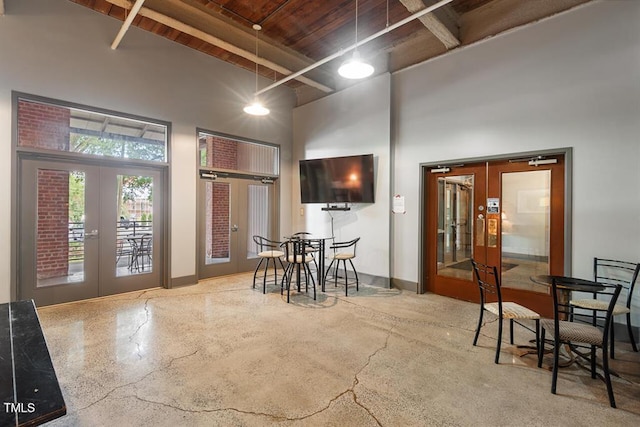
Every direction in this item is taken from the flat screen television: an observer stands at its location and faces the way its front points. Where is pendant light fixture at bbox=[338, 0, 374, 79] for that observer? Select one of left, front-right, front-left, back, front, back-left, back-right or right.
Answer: front-left

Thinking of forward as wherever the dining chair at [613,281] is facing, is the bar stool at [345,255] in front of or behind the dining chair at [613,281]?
in front

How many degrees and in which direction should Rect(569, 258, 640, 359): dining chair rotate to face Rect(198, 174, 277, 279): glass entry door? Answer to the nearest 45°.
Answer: approximately 45° to its right

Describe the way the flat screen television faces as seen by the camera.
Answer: facing the viewer and to the left of the viewer

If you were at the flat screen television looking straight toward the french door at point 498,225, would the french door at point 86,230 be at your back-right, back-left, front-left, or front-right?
back-right

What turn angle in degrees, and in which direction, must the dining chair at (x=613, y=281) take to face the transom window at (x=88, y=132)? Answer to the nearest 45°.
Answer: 0° — it already faces it

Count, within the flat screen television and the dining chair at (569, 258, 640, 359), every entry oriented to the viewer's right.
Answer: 0

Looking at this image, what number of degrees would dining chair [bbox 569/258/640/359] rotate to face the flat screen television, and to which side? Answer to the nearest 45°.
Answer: approximately 45° to its right

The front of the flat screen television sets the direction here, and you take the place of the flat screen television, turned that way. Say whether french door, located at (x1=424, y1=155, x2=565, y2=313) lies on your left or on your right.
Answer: on your left

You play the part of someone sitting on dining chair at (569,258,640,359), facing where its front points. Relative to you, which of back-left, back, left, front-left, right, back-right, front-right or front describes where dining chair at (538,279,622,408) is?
front-left

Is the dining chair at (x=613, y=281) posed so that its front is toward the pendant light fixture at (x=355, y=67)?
yes

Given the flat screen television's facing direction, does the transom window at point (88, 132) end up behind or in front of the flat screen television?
in front

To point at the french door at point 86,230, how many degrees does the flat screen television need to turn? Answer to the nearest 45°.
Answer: approximately 45° to its right

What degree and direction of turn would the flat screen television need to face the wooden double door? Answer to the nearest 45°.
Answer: approximately 90° to its left

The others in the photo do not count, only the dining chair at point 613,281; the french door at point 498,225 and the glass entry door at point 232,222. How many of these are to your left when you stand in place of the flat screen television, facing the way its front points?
2
